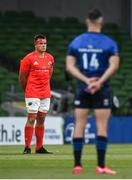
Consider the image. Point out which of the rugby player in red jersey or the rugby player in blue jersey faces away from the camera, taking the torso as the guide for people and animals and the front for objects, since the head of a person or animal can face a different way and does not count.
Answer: the rugby player in blue jersey

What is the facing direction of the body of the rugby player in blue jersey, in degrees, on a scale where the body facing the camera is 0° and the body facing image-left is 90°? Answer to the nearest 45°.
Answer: approximately 180°

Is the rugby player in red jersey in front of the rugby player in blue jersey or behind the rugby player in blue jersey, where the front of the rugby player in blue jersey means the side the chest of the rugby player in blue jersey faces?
in front

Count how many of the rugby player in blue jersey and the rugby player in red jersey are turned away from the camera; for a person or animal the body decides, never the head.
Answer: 1

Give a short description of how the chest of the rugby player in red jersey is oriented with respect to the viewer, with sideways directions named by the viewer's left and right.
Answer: facing the viewer and to the right of the viewer

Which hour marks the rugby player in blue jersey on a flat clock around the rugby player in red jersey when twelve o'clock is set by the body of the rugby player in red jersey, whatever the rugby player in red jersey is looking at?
The rugby player in blue jersey is roughly at 1 o'clock from the rugby player in red jersey.

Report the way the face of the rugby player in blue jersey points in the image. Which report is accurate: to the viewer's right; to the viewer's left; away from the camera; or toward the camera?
away from the camera
